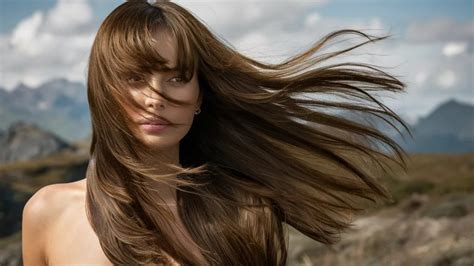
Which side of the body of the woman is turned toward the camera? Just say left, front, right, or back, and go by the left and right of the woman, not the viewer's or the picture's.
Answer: front
